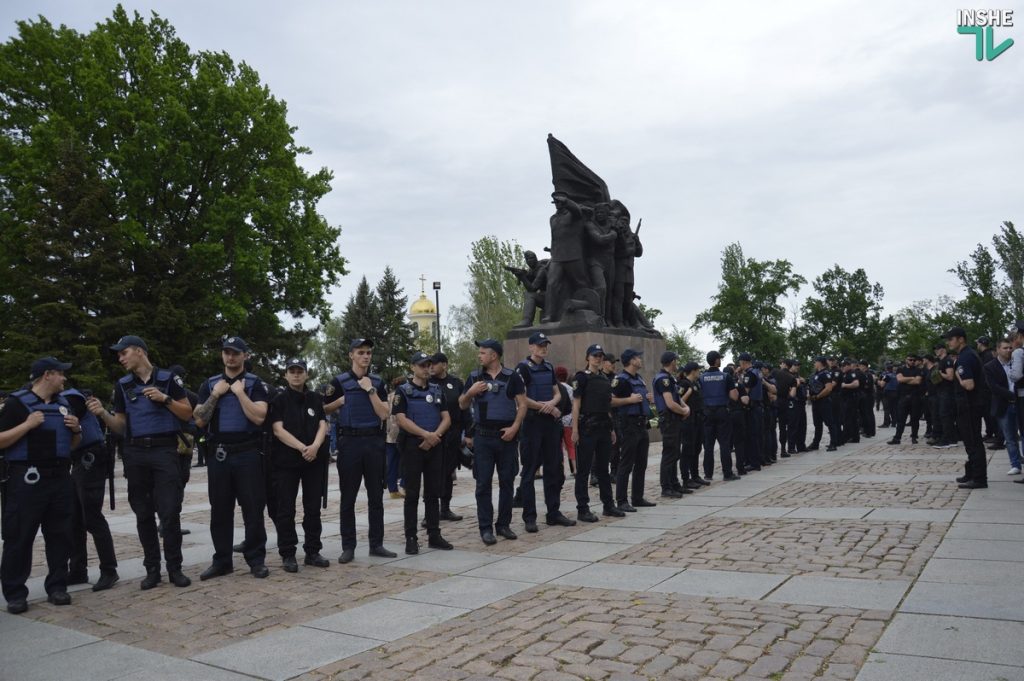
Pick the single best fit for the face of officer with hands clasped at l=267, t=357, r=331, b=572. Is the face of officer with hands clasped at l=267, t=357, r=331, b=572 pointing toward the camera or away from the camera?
toward the camera

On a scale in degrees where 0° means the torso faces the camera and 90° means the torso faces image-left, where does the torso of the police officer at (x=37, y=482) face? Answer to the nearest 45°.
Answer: approximately 315°

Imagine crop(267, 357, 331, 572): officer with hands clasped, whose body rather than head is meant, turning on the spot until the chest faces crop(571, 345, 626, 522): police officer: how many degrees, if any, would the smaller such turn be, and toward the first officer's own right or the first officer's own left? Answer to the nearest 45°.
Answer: approximately 90° to the first officer's own left

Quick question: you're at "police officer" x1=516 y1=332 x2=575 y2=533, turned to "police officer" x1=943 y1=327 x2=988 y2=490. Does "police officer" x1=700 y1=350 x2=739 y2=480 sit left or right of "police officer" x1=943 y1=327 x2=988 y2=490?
left

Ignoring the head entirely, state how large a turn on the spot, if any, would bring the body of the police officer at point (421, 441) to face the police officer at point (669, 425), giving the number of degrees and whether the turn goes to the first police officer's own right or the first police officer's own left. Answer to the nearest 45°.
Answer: approximately 90° to the first police officer's own left

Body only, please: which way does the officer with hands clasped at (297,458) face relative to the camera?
toward the camera

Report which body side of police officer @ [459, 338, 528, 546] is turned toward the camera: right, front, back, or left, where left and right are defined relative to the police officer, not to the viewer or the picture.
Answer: front

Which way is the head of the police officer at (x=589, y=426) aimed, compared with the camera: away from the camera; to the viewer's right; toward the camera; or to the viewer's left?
toward the camera

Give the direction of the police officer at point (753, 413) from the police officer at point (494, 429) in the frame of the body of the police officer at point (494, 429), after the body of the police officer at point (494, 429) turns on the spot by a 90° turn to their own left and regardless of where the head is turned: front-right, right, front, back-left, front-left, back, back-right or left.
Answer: front-left

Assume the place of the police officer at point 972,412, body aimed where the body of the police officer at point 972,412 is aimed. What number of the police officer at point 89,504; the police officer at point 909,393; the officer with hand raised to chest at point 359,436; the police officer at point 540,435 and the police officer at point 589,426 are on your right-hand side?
1

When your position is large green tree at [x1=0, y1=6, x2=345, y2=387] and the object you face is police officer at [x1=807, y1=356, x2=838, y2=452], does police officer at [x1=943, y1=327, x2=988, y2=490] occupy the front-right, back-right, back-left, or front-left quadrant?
front-right

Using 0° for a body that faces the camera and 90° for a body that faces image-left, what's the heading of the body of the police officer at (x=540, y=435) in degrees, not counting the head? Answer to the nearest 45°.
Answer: approximately 315°

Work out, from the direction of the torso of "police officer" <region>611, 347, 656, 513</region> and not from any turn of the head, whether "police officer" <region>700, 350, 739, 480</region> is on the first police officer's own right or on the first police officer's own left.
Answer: on the first police officer's own left

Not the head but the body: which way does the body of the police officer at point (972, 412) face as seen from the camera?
to the viewer's left

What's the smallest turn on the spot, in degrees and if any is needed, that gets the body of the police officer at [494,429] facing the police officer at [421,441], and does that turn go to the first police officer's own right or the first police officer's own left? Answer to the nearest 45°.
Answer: approximately 90° to the first police officer's own right

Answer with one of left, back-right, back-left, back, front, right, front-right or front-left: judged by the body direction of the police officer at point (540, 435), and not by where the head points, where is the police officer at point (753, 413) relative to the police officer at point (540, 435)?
left

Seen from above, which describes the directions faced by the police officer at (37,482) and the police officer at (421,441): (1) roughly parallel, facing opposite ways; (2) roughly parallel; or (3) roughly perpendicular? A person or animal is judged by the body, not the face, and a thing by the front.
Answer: roughly parallel
